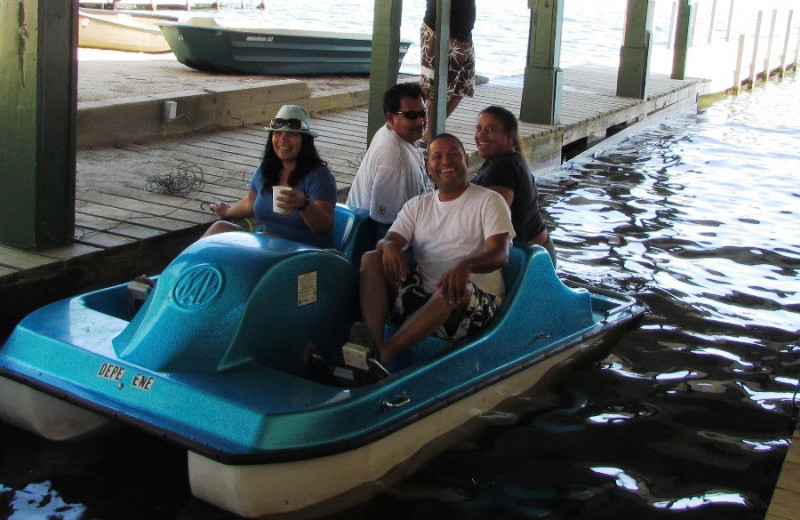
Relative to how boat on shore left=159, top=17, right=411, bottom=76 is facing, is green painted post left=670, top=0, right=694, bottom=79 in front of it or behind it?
behind

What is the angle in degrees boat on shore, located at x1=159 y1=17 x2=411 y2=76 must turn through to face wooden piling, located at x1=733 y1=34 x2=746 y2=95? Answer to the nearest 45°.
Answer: approximately 135° to its right

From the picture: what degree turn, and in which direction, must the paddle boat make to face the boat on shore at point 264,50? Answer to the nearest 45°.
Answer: approximately 135° to its right

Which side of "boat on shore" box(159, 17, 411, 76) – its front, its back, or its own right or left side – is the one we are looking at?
left

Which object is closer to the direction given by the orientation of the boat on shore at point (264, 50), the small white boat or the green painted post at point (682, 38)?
the small white boat

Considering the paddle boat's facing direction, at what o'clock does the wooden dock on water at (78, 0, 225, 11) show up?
The wooden dock on water is roughly at 4 o'clock from the paddle boat.

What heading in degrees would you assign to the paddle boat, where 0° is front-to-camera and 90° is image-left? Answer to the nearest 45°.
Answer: approximately 45°

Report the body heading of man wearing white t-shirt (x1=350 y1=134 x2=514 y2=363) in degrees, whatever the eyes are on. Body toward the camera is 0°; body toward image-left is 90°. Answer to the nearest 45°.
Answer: approximately 45°
